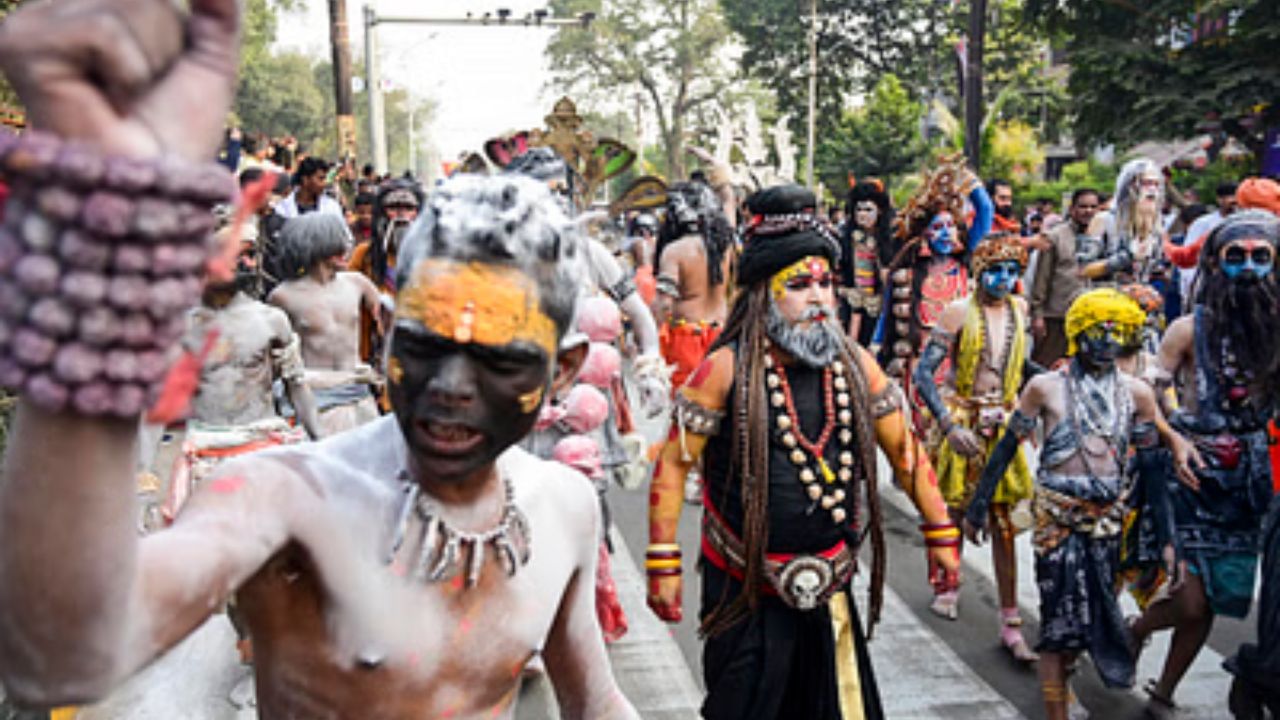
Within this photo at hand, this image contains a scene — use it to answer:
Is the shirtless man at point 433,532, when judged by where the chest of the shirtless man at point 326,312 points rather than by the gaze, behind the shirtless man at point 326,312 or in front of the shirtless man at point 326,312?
in front

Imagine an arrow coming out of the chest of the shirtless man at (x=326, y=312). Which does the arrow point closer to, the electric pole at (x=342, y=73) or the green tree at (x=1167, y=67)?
the green tree

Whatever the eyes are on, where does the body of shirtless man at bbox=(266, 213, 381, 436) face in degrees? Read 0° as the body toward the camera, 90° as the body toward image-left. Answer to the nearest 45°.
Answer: approximately 315°

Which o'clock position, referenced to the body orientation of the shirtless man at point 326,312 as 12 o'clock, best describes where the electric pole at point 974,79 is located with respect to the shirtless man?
The electric pole is roughly at 9 o'clock from the shirtless man.

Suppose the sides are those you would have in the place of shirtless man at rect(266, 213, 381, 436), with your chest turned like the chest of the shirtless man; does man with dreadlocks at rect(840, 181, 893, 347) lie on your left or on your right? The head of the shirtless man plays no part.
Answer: on your left

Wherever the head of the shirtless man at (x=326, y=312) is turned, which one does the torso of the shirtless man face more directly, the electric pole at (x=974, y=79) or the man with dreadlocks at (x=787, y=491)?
the man with dreadlocks

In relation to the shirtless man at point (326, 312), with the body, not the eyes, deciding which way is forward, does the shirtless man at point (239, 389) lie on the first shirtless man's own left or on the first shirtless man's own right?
on the first shirtless man's own right

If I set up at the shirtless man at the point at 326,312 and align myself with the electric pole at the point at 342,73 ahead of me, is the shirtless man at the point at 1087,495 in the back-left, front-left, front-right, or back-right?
back-right

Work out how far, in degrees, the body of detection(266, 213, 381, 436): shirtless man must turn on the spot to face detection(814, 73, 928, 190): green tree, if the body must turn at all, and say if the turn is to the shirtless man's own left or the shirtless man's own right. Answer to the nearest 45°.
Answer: approximately 90° to the shirtless man's own left

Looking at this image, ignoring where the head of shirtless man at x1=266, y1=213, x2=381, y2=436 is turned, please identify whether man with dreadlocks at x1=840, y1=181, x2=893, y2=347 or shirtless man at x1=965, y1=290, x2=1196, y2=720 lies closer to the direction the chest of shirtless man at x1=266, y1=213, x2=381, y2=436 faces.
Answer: the shirtless man

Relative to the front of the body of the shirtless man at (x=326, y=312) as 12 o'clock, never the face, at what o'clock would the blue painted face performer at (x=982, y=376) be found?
The blue painted face performer is roughly at 11 o'clock from the shirtless man.
